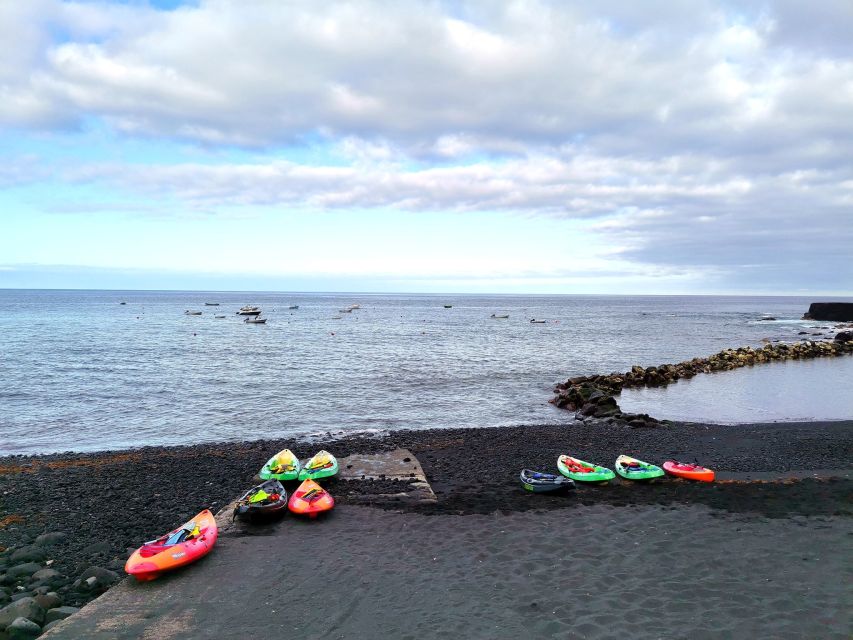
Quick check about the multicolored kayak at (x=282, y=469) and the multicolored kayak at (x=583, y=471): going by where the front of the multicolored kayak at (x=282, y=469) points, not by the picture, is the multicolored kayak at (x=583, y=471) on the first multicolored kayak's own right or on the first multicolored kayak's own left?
on the first multicolored kayak's own right

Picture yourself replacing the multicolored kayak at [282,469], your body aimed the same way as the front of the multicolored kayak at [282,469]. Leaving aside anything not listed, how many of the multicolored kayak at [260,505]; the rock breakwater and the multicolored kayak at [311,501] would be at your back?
2

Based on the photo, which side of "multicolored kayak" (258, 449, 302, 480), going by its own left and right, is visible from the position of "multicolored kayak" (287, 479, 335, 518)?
back

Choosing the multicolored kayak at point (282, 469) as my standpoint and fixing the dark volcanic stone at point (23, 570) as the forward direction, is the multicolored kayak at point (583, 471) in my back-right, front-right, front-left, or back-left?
back-left

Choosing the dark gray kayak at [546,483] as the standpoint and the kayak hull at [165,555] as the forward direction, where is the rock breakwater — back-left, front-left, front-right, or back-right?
back-right

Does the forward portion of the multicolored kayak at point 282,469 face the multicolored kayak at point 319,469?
no

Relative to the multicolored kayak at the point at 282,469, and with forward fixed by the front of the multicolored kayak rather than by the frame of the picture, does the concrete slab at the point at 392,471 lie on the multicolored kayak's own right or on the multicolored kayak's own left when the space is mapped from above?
on the multicolored kayak's own right

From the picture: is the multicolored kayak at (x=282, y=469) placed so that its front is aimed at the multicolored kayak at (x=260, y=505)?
no

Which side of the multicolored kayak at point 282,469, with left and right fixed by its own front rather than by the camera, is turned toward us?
back

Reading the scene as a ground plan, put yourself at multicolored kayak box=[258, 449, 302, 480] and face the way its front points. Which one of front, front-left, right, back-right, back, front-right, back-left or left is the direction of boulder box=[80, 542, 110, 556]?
back-left

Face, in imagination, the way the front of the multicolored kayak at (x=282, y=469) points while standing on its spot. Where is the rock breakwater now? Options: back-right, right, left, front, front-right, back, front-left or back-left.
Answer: front-right

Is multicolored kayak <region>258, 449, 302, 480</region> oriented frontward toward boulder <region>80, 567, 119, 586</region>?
no

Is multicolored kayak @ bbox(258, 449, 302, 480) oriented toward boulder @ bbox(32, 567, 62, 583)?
no
